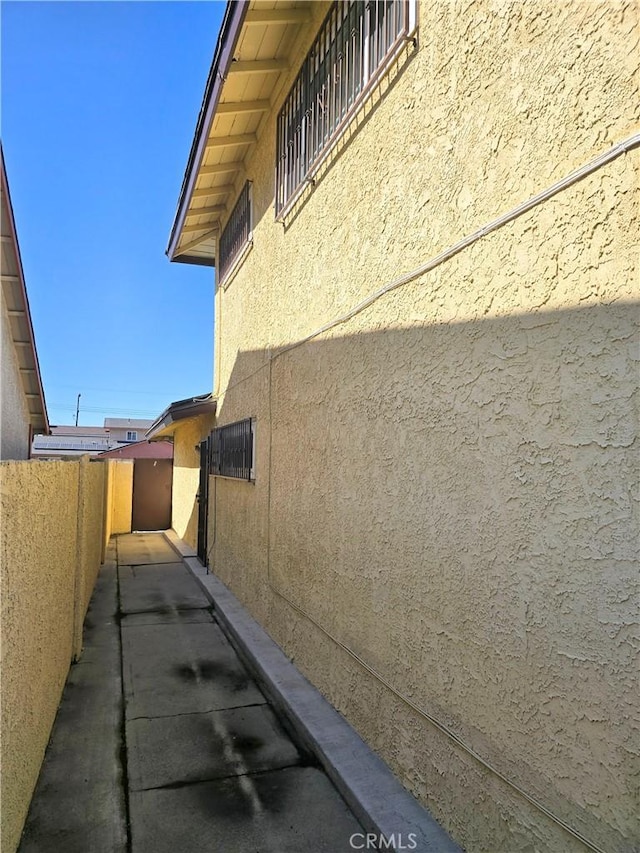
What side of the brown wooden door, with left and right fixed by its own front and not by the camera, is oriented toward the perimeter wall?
front

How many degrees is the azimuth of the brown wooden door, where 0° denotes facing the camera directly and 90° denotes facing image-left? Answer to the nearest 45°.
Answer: approximately 0°

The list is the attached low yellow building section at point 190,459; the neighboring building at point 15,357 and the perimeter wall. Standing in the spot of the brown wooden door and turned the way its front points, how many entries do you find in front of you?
3

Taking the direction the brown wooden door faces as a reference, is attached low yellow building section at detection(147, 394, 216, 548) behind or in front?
in front

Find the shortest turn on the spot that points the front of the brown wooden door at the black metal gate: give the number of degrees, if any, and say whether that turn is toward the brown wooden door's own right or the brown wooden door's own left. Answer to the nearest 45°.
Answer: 0° — it already faces it

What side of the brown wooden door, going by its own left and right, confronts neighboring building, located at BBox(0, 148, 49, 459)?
front

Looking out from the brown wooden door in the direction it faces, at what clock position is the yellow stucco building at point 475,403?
The yellow stucco building is roughly at 12 o'clock from the brown wooden door.

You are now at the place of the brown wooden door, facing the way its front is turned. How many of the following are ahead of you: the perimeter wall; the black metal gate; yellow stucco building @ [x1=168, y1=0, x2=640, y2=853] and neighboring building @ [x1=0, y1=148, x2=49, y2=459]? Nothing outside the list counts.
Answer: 4
